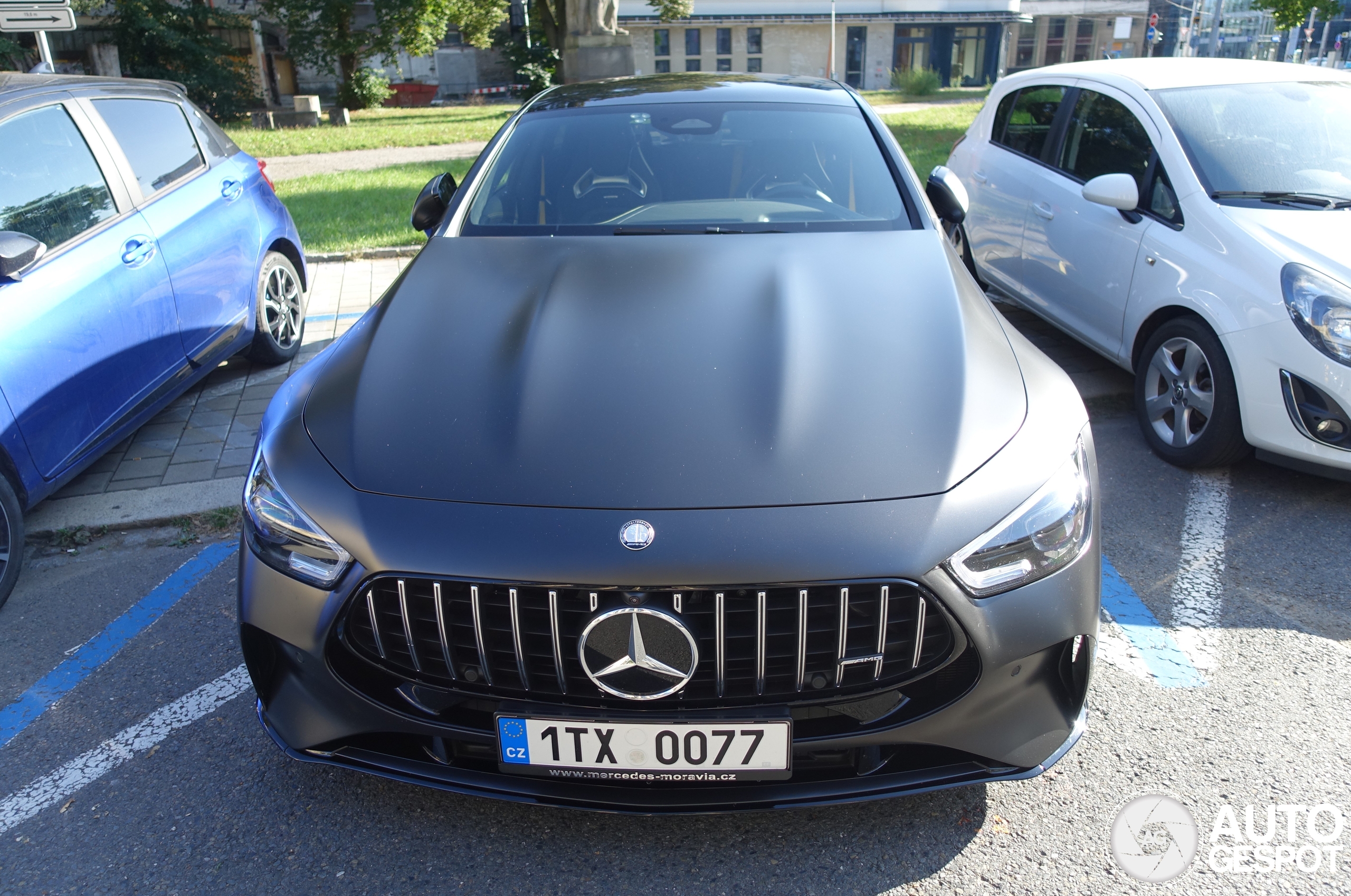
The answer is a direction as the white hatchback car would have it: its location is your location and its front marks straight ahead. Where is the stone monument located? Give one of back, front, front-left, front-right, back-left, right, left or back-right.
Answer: back

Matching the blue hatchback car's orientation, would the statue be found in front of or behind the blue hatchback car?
behind

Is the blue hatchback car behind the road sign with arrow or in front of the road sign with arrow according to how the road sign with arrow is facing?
in front

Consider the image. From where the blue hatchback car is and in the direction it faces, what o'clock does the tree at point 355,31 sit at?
The tree is roughly at 5 o'clock from the blue hatchback car.

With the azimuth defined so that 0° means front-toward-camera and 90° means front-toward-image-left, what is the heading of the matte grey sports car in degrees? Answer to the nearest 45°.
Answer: approximately 0°

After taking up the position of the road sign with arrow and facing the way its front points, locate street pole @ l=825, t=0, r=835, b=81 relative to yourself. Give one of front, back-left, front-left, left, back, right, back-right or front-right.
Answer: back-left

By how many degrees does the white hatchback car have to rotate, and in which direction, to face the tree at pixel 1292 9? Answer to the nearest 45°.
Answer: approximately 135° to its left

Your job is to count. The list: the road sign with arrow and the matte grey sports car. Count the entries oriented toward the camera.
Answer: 2

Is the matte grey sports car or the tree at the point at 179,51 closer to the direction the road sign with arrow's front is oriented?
the matte grey sports car

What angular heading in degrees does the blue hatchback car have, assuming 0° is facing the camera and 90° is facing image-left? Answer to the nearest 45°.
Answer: approximately 45°
